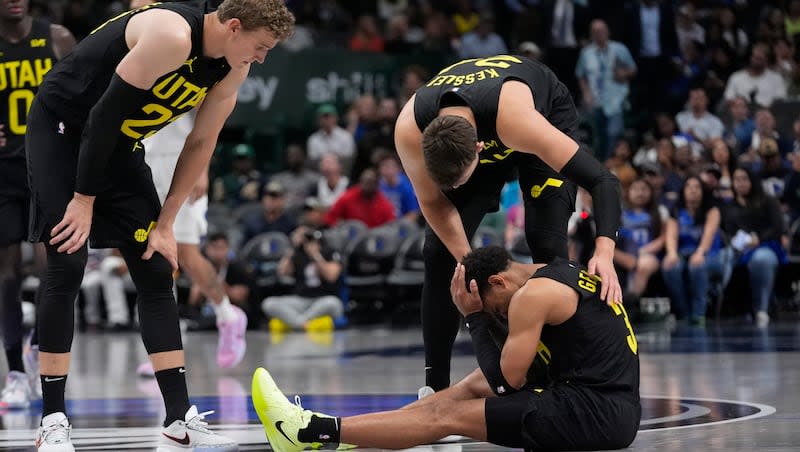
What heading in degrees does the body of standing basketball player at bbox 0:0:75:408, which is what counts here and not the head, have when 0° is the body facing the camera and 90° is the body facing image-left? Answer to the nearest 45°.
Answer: approximately 0°

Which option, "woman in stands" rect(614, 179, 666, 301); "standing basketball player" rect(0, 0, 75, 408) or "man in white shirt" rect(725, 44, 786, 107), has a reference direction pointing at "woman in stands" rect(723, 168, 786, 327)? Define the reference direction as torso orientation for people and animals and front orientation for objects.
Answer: the man in white shirt

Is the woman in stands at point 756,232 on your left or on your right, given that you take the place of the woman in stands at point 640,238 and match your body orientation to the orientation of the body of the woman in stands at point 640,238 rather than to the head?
on your left

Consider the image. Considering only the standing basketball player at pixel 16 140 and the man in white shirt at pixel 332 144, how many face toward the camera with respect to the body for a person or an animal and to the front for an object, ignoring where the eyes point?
2

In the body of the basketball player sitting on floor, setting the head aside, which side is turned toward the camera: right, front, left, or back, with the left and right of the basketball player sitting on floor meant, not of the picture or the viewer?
left

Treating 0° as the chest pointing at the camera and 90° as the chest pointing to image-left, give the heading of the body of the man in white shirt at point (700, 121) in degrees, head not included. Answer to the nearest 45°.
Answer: approximately 0°

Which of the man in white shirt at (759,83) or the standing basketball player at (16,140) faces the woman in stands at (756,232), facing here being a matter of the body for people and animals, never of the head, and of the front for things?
the man in white shirt

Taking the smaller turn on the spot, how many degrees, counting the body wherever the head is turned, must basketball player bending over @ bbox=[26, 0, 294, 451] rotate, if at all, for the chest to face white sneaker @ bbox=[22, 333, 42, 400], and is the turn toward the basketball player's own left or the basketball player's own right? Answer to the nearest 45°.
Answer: approximately 135° to the basketball player's own left

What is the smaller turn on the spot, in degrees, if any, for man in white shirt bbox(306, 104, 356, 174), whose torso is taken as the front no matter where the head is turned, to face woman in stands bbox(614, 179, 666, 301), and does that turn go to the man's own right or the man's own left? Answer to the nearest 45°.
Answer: approximately 45° to the man's own left

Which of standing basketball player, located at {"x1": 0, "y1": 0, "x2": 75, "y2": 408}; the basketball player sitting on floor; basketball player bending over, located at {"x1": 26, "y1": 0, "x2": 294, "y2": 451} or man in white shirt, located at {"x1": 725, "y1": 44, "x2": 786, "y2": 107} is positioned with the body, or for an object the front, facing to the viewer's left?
the basketball player sitting on floor

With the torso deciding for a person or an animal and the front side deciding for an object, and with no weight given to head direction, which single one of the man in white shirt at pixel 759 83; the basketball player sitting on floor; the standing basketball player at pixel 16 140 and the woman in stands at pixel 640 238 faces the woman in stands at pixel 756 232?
the man in white shirt
